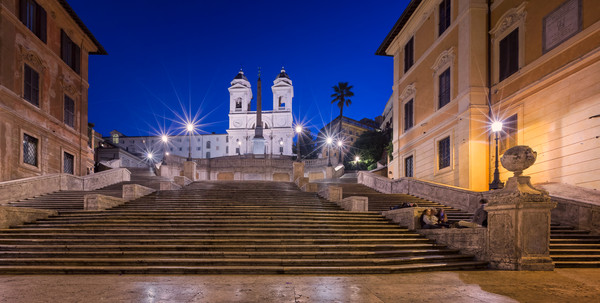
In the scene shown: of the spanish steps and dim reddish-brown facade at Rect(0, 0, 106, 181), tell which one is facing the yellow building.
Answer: the dim reddish-brown facade

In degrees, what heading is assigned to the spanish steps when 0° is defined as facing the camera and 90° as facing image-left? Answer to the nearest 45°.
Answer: approximately 0°

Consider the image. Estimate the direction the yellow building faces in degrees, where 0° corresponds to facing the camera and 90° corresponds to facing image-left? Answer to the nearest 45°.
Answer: approximately 45°

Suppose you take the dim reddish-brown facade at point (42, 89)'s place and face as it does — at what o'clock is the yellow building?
The yellow building is roughly at 12 o'clock from the dim reddish-brown facade.
